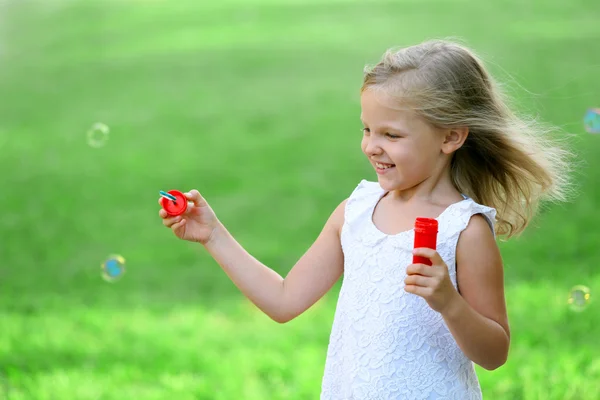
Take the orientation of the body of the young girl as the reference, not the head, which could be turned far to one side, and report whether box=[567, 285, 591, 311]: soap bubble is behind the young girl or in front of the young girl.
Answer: behind

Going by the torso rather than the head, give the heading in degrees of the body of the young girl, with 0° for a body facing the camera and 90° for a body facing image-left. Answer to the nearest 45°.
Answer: approximately 45°

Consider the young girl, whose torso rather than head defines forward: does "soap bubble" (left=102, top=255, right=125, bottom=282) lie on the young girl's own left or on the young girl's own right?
on the young girl's own right

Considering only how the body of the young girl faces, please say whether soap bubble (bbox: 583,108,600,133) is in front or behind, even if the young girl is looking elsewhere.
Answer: behind
